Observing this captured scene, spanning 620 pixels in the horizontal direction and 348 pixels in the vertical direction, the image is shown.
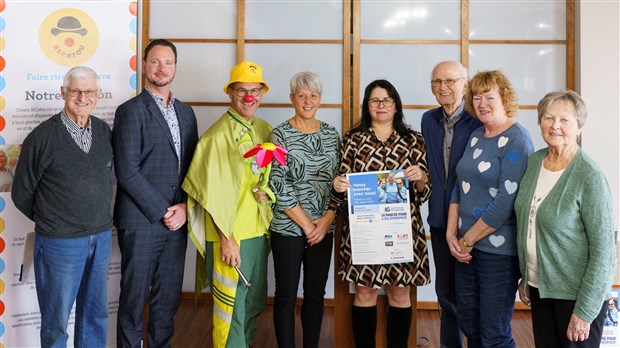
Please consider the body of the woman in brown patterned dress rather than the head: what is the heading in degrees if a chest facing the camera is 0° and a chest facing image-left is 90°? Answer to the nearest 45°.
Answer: approximately 0°

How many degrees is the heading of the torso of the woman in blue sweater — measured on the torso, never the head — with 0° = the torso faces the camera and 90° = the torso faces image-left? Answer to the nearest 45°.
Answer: approximately 45°

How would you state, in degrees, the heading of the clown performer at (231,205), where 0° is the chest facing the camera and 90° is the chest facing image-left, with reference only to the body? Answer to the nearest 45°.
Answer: approximately 315°
